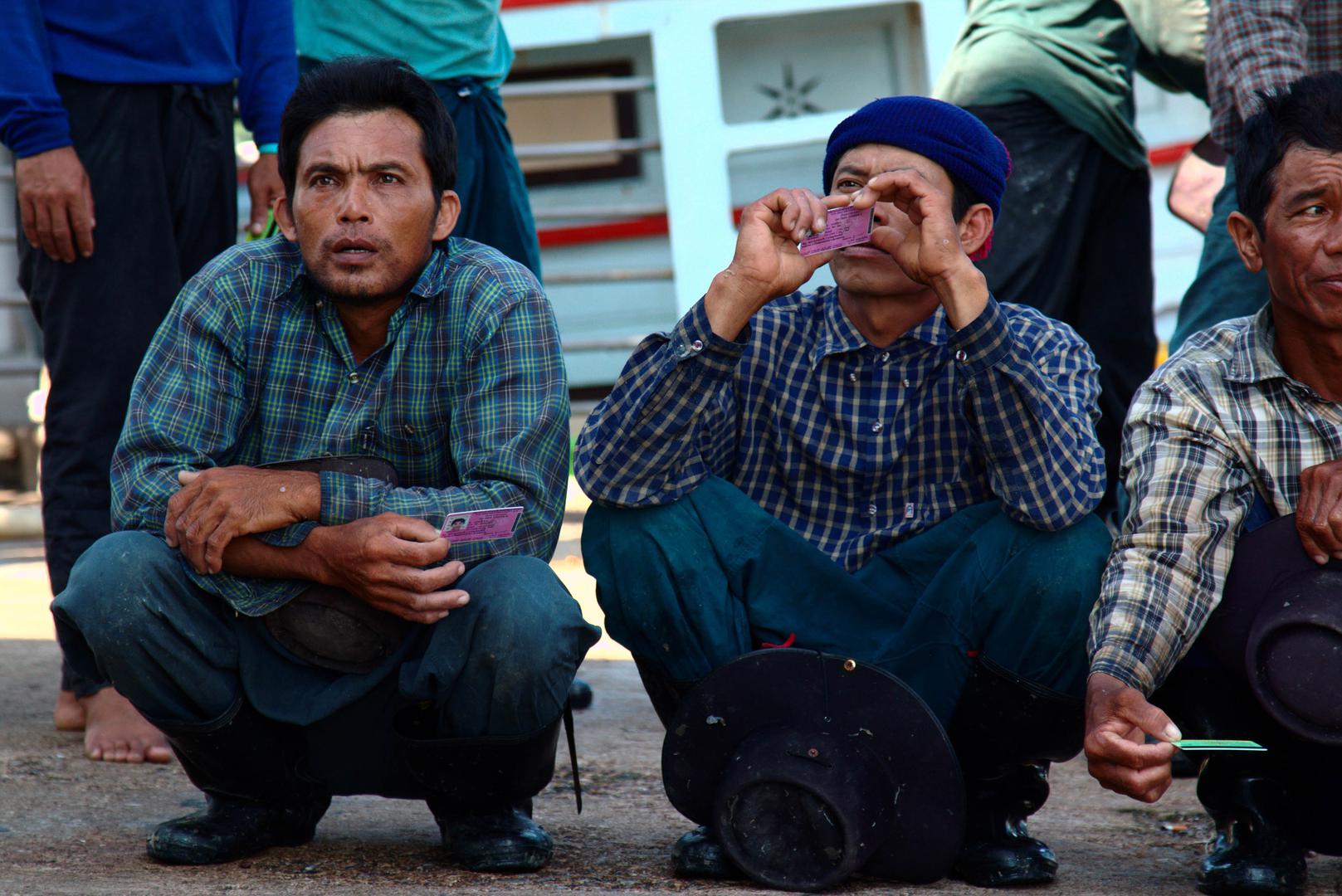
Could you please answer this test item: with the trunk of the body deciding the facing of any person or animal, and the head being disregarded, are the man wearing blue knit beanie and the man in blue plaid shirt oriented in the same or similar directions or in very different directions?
same or similar directions

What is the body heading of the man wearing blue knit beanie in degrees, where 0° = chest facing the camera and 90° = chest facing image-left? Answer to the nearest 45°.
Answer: approximately 0°

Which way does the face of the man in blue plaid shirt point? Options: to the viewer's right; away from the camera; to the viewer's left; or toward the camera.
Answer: toward the camera

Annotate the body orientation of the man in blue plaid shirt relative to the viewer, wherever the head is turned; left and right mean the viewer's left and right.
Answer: facing the viewer

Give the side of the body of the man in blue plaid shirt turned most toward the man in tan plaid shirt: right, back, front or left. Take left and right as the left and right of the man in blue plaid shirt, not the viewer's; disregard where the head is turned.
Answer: left

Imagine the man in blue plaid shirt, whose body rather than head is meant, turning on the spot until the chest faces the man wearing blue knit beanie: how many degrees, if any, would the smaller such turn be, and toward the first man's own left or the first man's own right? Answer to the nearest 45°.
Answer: approximately 90° to the first man's own left

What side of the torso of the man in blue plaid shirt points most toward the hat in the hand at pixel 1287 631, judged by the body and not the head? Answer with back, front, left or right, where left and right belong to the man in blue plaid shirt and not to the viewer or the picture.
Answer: left

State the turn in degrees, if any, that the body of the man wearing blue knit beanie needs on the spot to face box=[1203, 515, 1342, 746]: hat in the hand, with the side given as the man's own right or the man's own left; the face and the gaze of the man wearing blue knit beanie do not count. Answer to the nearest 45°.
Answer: approximately 90° to the man's own left
